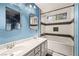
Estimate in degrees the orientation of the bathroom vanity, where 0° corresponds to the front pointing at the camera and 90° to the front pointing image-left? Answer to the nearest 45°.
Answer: approximately 315°

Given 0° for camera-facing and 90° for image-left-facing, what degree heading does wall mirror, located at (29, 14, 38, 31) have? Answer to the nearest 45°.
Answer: approximately 315°
